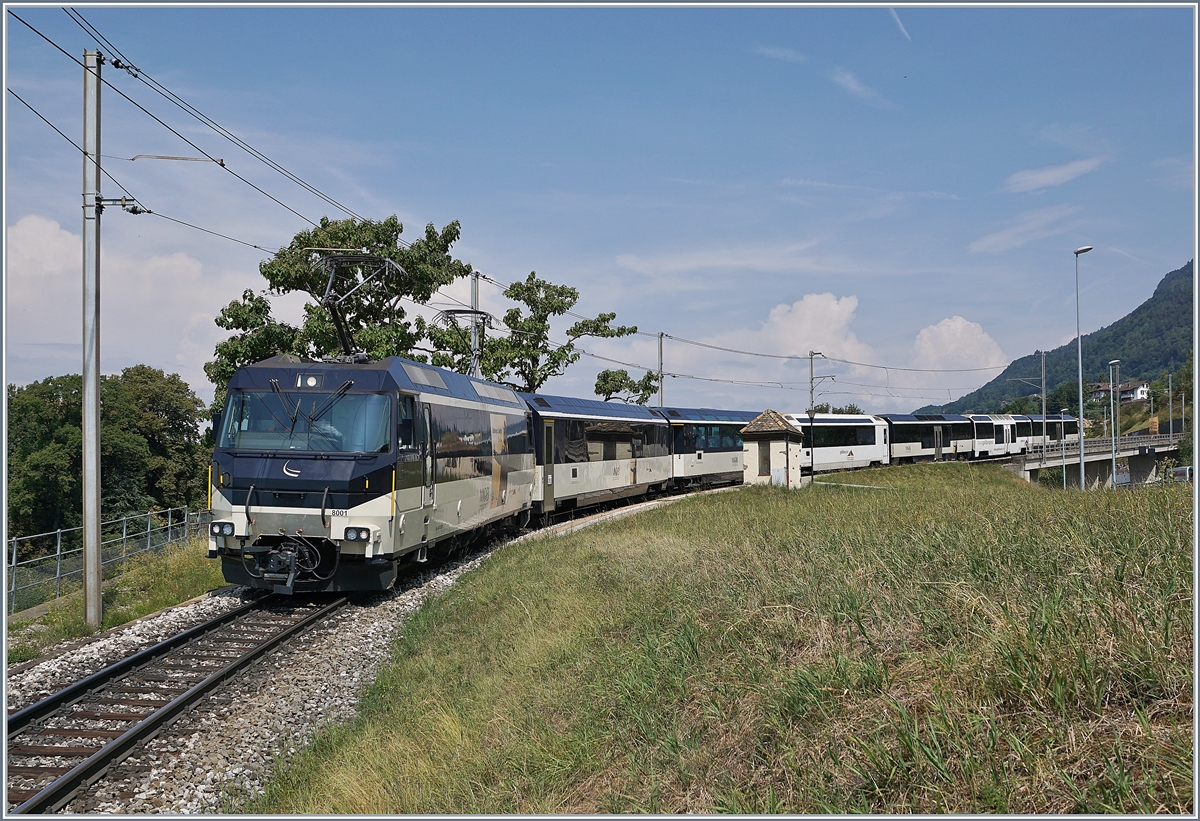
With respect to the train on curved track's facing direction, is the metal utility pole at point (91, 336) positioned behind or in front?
in front

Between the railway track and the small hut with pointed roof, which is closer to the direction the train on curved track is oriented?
the railway track

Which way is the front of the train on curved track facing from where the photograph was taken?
facing the viewer and to the left of the viewer

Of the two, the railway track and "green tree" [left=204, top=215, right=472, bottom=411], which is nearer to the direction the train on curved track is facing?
the railway track

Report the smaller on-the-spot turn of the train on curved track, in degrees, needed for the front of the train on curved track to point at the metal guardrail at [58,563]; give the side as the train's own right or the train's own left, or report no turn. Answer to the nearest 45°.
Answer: approximately 90° to the train's own right

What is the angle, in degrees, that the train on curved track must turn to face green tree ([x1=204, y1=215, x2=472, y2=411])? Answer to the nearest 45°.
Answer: approximately 135° to its right

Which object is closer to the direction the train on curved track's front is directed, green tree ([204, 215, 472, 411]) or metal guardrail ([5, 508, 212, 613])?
the metal guardrail

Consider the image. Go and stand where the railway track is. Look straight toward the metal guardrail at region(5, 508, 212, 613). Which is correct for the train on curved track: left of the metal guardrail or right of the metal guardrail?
right

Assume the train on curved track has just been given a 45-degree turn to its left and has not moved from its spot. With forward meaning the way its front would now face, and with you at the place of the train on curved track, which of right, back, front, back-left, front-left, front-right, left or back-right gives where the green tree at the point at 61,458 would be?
back-right

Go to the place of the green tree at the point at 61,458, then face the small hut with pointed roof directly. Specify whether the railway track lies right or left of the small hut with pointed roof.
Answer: right
